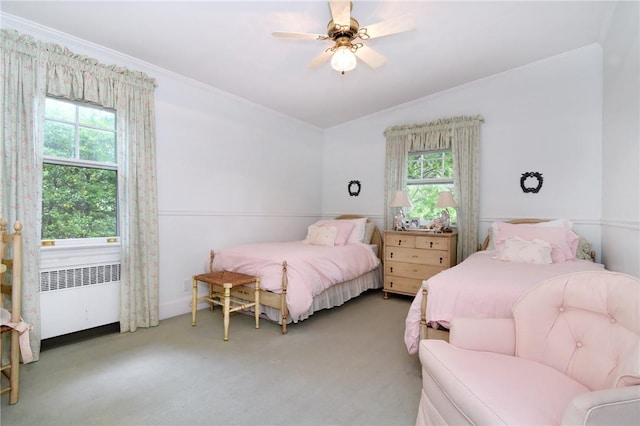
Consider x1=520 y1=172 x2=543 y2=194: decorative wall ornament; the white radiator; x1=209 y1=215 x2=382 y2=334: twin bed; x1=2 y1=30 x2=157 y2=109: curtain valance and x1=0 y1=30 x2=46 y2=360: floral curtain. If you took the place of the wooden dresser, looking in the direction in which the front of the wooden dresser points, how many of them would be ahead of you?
4

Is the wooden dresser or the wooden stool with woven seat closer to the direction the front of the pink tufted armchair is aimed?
the wooden stool with woven seat

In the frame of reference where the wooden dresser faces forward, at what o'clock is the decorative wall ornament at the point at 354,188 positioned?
The decorative wall ornament is roughly at 3 o'clock from the wooden dresser.

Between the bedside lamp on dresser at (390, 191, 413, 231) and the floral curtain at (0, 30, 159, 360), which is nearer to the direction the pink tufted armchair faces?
the floral curtain

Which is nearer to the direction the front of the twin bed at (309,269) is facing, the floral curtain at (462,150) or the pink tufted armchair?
the pink tufted armchair

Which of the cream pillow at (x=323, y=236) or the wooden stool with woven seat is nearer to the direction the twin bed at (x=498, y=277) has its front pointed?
the wooden stool with woven seat

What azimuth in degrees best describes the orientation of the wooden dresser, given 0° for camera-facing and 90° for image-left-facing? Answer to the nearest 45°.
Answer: approximately 45°

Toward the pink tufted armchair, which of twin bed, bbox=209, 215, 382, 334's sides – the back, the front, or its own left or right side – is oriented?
left

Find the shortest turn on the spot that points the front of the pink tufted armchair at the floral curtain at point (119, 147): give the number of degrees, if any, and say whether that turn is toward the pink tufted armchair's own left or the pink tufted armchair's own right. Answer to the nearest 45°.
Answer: approximately 45° to the pink tufted armchair's own right

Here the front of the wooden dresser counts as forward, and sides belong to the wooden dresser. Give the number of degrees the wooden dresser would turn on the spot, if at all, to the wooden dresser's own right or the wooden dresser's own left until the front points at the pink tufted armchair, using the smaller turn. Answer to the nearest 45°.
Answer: approximately 45° to the wooden dresser's own left

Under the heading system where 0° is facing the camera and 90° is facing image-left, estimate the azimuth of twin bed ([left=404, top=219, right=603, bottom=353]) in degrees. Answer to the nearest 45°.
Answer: approximately 45°

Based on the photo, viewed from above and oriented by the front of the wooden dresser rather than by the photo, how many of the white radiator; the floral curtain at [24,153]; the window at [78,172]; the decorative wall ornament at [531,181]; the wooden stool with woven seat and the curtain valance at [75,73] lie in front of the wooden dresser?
5

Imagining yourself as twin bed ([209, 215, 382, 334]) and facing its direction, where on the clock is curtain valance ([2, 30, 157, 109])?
The curtain valance is roughly at 1 o'clock from the twin bed.

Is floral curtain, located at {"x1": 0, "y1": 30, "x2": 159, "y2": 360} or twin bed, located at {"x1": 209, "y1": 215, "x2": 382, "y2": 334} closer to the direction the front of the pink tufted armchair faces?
the floral curtain
